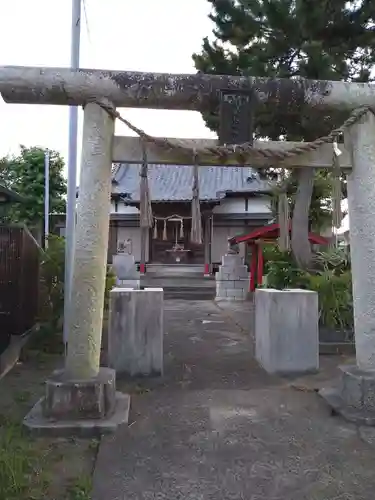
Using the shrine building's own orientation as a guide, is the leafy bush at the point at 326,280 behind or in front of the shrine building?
in front

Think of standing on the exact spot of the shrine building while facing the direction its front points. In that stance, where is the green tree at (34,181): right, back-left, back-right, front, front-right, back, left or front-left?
right

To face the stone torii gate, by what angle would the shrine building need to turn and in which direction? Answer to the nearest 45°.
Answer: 0° — it already faces it

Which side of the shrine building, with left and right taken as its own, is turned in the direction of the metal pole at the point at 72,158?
front

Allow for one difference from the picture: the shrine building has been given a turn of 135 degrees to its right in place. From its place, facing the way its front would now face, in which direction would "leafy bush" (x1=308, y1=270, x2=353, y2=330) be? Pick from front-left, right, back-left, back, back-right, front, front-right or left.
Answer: back-left

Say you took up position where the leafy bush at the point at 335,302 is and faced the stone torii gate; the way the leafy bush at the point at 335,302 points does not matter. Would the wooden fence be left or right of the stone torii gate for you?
right

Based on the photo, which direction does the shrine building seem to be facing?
toward the camera

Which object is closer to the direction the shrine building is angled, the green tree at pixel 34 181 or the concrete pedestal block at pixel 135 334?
the concrete pedestal block

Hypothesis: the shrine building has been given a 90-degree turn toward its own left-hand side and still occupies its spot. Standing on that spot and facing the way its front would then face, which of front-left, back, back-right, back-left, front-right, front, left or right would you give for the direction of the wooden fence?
right

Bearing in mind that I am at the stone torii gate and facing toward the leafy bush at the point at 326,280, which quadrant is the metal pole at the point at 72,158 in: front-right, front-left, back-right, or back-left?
front-left

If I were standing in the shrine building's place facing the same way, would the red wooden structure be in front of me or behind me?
in front

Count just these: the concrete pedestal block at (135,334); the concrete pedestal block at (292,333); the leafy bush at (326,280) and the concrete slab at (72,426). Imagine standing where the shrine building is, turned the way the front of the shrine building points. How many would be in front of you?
4

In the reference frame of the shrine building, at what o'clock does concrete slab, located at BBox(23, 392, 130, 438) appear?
The concrete slab is roughly at 12 o'clock from the shrine building.

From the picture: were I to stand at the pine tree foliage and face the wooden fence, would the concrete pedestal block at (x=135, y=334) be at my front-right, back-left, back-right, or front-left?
front-left

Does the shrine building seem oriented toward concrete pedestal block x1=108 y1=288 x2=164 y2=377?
yes
